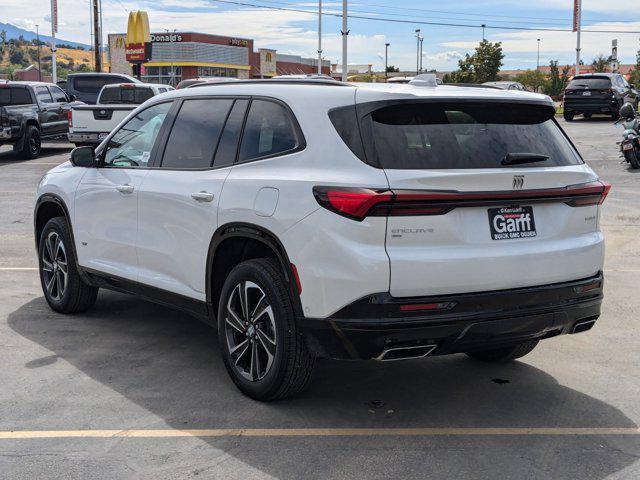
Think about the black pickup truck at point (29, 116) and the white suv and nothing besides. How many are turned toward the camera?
0

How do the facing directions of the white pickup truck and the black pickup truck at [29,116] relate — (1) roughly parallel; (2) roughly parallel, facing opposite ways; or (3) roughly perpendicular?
roughly parallel

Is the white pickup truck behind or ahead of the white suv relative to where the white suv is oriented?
ahead

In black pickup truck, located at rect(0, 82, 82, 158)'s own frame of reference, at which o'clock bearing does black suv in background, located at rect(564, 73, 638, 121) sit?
black suv in background, located at rect(564, 73, 638, 121) is roughly at 1 o'clock from black pickup truck, located at rect(0, 82, 82, 158).

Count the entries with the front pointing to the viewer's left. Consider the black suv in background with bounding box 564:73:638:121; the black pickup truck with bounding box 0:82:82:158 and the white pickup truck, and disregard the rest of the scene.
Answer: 0

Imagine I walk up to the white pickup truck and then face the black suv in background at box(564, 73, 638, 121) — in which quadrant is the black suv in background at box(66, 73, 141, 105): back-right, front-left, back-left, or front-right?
front-left

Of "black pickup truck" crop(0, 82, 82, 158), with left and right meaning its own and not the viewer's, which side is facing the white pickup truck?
right

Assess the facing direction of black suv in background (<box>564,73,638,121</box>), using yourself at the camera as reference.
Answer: facing away from the viewer and to the right of the viewer

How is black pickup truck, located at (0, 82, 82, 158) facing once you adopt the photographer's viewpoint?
facing away from the viewer and to the right of the viewer

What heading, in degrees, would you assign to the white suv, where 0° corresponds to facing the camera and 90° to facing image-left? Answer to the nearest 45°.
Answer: approximately 135°

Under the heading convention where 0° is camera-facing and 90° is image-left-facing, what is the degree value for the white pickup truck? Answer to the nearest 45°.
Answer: approximately 225°

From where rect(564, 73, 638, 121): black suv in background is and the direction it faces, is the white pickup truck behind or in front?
behind

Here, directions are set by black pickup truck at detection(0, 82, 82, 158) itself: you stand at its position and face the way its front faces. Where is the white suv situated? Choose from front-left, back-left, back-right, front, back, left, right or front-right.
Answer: back-right
